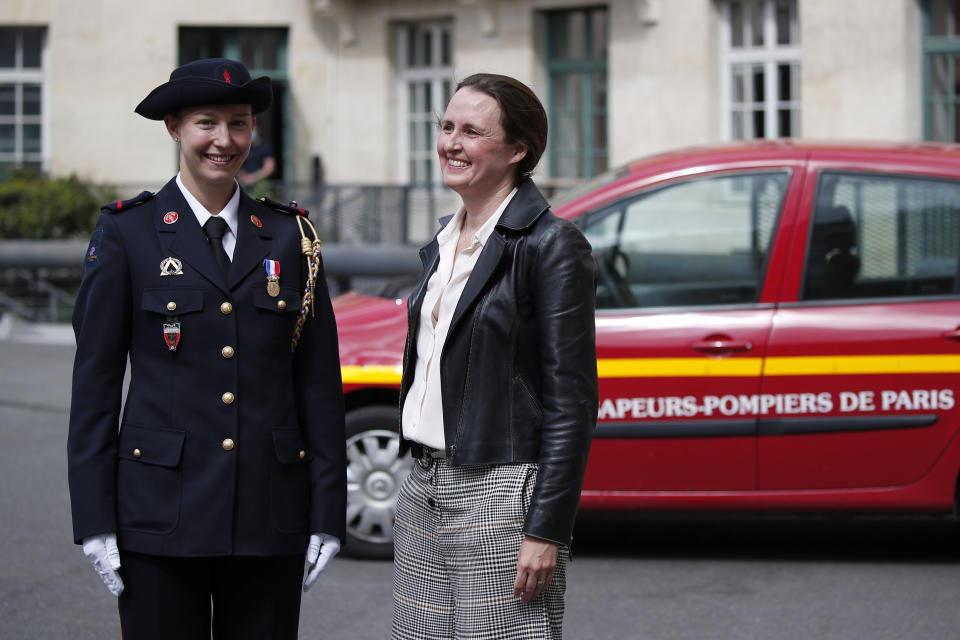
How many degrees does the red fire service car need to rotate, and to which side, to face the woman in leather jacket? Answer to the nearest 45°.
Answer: approximately 90° to its left

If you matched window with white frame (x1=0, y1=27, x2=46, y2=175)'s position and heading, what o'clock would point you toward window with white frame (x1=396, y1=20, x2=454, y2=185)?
window with white frame (x1=396, y1=20, x2=454, y2=185) is roughly at 10 o'clock from window with white frame (x1=0, y1=27, x2=46, y2=175).

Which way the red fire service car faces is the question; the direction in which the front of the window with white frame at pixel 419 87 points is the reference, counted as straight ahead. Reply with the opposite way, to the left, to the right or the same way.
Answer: to the right

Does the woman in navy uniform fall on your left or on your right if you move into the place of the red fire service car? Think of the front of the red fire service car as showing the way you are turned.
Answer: on your left

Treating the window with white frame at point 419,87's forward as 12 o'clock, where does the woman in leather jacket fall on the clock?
The woman in leather jacket is roughly at 12 o'clock from the window with white frame.

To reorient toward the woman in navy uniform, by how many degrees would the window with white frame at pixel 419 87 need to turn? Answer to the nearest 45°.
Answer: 0° — it already faces them

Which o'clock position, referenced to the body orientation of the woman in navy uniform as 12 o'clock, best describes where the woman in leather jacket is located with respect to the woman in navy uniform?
The woman in leather jacket is roughly at 9 o'clock from the woman in navy uniform.

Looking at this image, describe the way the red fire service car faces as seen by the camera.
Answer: facing to the left of the viewer

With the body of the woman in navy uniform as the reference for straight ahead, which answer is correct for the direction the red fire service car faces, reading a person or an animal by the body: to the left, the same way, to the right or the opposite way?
to the right

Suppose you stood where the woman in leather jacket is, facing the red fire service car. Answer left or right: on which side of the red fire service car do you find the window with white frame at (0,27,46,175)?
left

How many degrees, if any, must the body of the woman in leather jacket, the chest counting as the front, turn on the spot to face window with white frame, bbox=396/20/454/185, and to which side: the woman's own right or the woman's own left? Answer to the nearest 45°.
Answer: approximately 135° to the woman's own right

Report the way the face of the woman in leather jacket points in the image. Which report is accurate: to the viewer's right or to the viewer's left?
to the viewer's left

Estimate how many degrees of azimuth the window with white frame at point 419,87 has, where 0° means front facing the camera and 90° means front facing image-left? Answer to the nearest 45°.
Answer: approximately 0°
